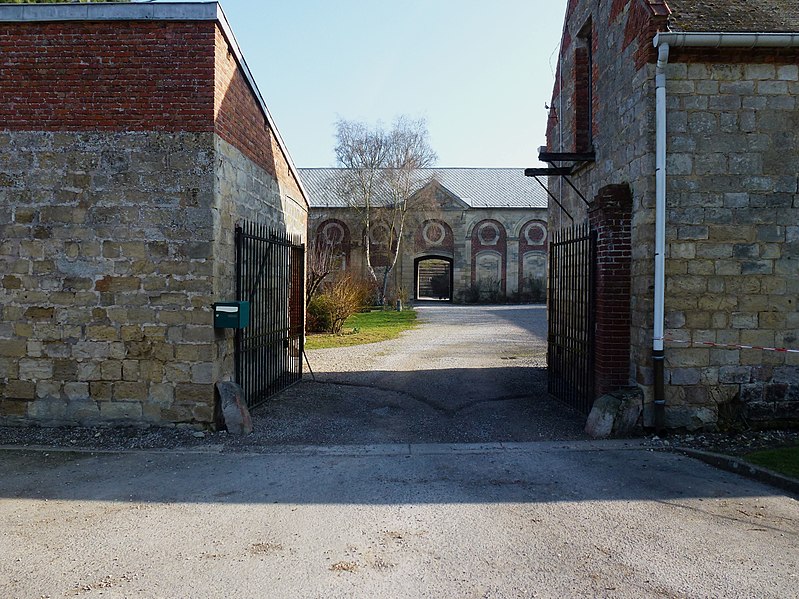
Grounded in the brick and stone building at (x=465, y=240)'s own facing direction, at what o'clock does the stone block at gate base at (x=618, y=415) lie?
The stone block at gate base is roughly at 12 o'clock from the brick and stone building.

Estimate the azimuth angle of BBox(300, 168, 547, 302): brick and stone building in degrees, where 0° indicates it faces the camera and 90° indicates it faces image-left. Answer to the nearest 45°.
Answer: approximately 0°

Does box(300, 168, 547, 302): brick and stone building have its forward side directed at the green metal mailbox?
yes

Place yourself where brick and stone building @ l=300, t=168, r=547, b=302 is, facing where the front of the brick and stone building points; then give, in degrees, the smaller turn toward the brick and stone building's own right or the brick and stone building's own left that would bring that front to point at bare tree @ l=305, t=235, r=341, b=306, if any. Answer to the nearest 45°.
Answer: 0° — it already faces it

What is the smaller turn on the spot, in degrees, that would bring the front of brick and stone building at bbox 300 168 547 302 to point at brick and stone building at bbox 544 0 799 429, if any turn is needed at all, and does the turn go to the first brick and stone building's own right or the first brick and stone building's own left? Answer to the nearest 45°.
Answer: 0° — it already faces it

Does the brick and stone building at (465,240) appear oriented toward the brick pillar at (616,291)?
yes

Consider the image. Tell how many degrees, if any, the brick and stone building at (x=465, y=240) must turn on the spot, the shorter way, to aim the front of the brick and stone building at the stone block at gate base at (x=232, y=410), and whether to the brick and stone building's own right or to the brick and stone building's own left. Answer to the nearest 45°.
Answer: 0° — it already faces it

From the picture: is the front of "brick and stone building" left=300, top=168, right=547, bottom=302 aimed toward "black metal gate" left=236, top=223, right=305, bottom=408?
yes
